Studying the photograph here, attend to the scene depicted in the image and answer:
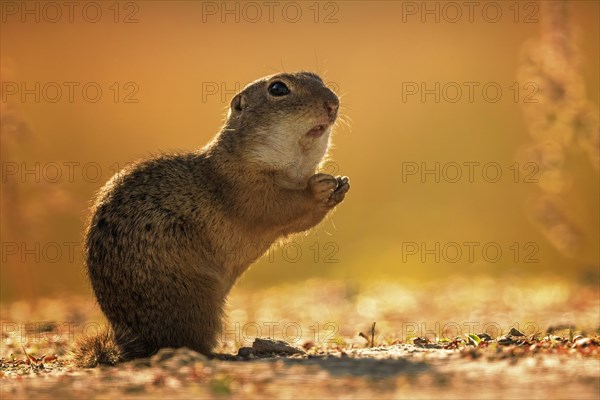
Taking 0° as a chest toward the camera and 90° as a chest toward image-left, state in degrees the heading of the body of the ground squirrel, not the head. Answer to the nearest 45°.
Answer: approximately 270°
